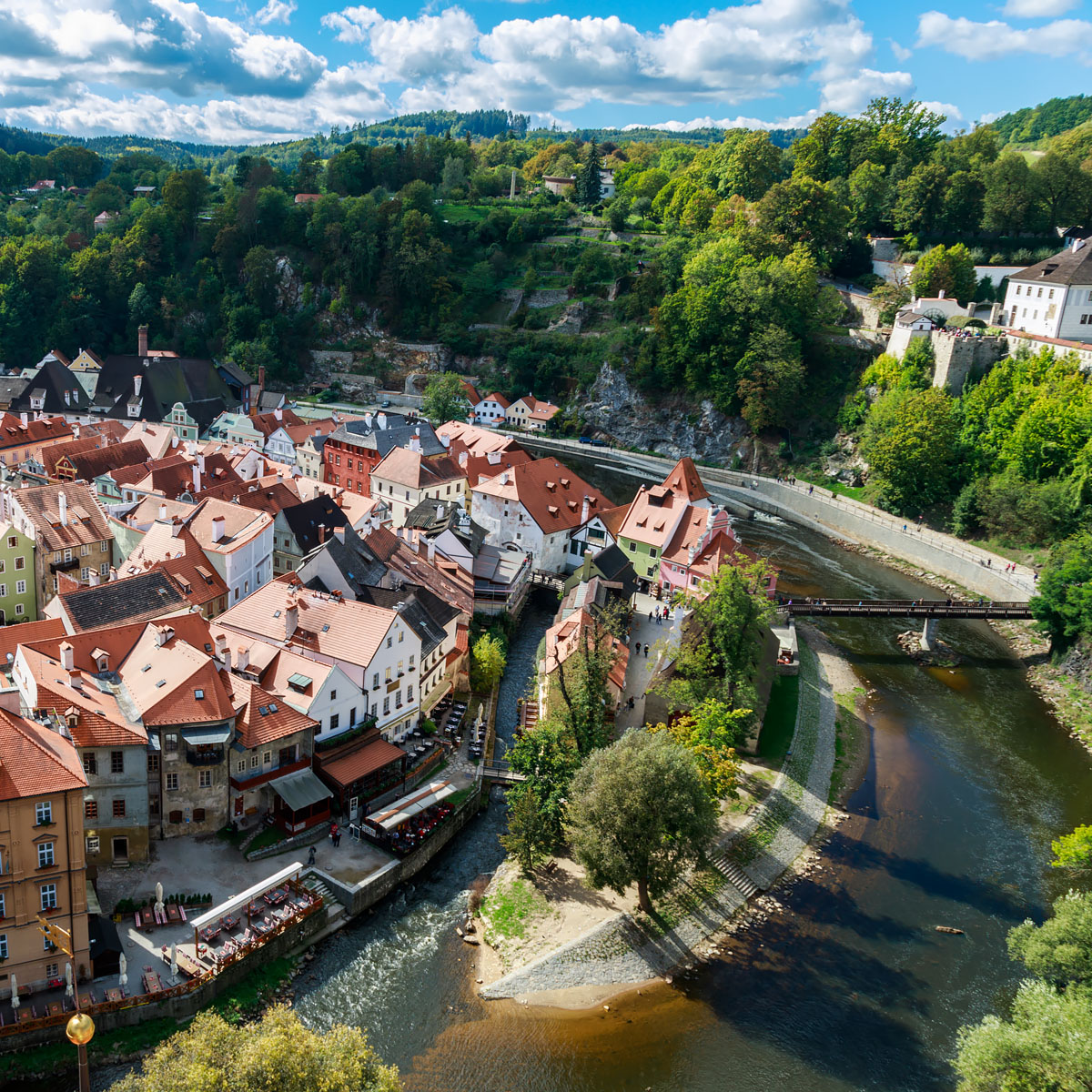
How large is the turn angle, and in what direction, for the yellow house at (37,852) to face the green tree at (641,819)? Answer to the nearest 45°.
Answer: approximately 90° to its left

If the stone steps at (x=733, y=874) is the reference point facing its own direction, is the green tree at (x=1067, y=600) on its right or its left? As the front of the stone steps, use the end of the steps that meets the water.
on its left

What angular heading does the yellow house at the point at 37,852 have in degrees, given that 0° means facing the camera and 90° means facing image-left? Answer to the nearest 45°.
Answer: approximately 0°

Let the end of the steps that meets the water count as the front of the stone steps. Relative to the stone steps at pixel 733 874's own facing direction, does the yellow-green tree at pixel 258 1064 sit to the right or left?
on its right

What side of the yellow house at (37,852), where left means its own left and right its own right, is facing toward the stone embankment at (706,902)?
left

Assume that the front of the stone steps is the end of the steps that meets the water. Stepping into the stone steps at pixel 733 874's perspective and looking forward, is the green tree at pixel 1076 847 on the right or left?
on its left

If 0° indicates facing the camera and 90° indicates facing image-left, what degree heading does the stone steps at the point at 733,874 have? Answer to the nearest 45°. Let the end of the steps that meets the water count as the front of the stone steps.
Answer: approximately 315°

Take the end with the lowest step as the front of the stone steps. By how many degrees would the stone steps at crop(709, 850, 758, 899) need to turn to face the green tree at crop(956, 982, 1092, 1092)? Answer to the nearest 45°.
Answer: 0° — it already faces it

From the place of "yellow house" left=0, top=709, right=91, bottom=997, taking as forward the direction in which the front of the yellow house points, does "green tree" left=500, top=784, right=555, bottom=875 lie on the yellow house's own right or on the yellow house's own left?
on the yellow house's own left

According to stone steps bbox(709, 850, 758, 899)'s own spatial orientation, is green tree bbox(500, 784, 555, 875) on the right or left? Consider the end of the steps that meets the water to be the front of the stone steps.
on its right

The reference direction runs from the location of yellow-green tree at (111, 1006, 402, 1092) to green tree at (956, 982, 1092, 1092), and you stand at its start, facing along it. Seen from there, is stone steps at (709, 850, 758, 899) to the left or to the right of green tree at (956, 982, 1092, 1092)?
left

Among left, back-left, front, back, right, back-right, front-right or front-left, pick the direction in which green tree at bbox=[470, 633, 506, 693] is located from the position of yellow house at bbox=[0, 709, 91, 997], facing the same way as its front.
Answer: back-left
